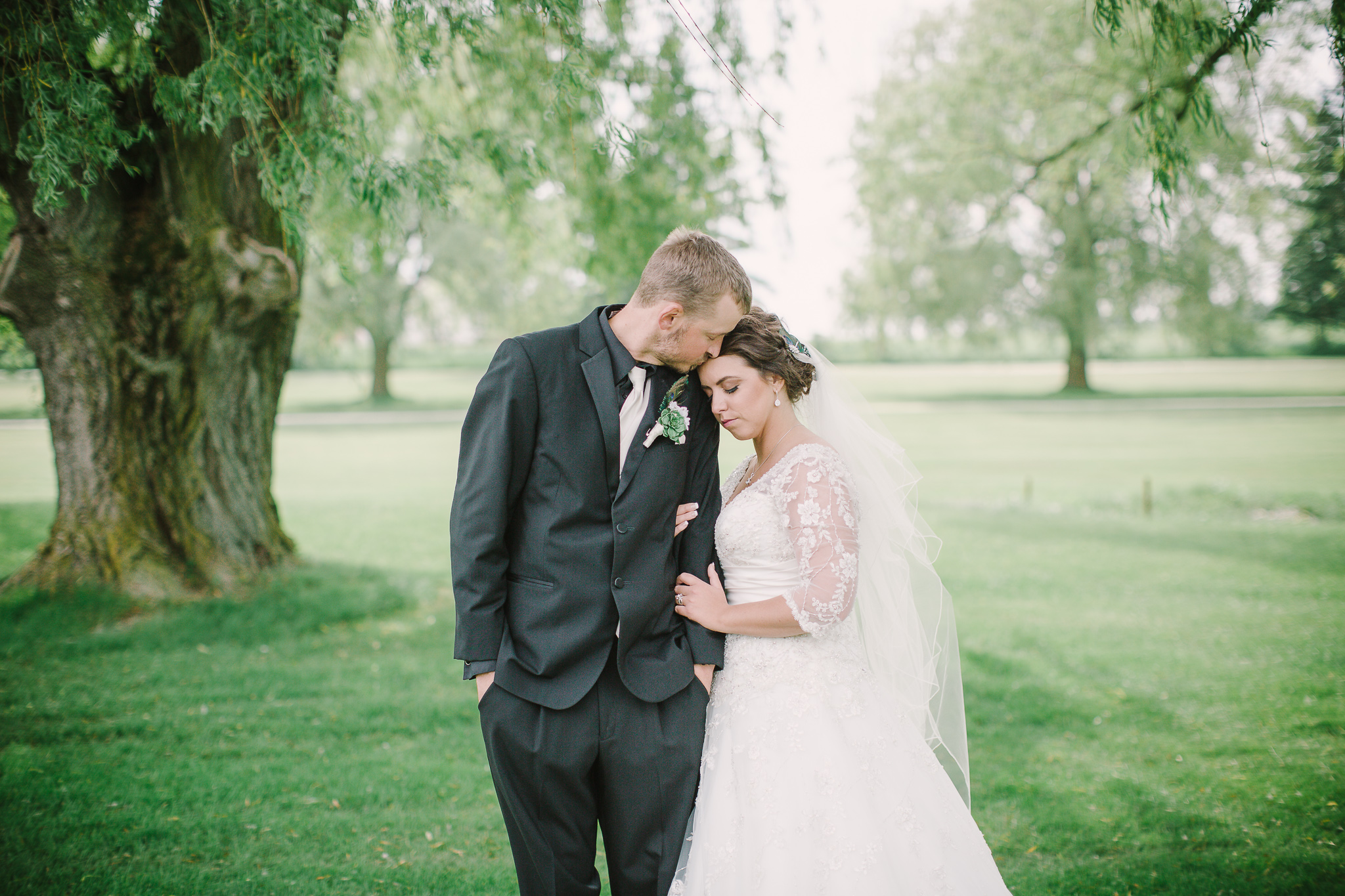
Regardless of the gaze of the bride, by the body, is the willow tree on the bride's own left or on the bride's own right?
on the bride's own right

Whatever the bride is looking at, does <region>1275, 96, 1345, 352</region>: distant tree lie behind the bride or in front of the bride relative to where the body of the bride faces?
behind

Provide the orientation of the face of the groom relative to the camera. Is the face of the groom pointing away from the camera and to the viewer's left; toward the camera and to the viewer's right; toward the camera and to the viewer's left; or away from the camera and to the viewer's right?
toward the camera and to the viewer's right

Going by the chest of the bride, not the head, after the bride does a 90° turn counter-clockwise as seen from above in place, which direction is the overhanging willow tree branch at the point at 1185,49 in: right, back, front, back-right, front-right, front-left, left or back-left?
left

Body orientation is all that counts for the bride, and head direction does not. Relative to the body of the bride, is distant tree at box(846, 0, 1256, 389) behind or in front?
behind

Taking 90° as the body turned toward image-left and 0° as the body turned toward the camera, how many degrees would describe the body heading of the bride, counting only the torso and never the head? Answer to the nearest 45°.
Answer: approximately 45°
